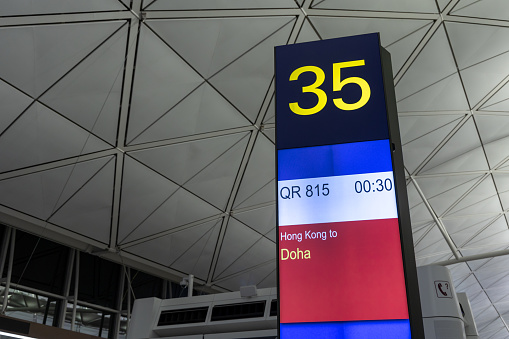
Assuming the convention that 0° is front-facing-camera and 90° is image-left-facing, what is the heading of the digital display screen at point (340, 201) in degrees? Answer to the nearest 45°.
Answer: approximately 0°
